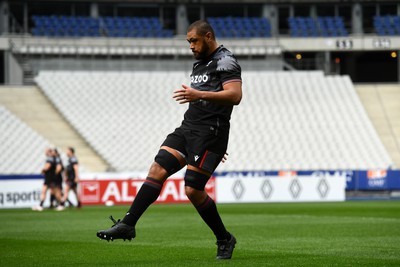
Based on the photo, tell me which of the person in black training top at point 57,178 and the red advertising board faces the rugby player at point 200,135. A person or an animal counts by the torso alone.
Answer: the red advertising board

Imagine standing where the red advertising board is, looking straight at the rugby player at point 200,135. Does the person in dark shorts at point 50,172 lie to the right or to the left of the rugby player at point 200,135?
right

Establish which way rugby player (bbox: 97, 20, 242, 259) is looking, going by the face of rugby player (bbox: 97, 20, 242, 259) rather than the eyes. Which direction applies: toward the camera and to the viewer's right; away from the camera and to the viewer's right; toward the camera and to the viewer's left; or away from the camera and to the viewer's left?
toward the camera and to the viewer's left

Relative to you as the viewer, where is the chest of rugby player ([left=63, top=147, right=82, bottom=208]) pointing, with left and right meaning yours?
facing to the left of the viewer

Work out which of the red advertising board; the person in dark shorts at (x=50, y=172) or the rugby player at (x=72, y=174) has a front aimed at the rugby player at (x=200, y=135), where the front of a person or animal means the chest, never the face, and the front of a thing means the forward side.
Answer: the red advertising board

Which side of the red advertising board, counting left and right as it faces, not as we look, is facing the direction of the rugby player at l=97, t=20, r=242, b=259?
front
